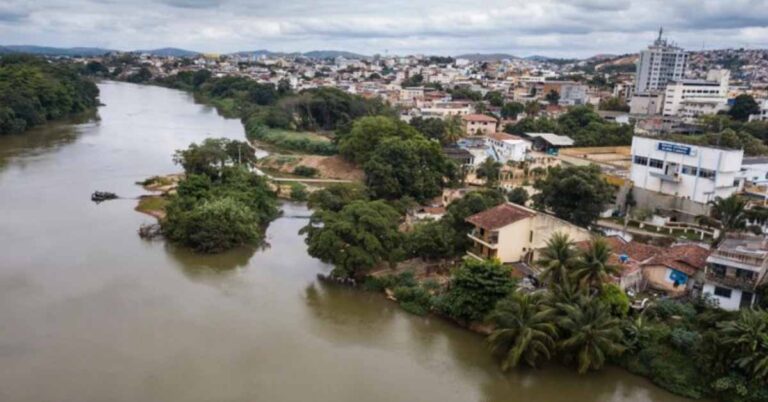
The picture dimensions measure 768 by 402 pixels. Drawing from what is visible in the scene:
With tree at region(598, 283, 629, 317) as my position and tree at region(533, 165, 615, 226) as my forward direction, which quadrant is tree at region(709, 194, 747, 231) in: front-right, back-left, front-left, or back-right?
front-right

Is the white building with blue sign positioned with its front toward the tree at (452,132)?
no

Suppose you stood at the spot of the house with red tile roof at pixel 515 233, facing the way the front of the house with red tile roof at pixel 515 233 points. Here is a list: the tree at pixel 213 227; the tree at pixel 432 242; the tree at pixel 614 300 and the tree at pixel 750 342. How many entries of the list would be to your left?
2

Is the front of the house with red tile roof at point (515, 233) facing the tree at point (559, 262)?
no

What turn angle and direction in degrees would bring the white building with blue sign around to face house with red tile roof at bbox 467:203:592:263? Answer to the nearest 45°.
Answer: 0° — it already faces it

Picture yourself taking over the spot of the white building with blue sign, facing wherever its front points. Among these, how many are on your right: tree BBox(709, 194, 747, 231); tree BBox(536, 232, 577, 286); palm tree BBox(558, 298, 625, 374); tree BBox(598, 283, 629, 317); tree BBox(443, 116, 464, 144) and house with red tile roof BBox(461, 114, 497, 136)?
2

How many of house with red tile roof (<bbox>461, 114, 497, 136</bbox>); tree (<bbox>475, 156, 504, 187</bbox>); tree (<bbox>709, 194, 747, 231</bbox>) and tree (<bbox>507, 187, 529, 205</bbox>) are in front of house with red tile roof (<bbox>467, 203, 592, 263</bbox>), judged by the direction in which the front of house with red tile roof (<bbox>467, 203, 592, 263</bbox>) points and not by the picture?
0

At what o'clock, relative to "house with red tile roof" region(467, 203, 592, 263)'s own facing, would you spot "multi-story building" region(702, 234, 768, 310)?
The multi-story building is roughly at 8 o'clock from the house with red tile roof.

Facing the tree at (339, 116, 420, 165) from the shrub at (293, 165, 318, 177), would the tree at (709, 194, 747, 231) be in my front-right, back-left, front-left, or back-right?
front-right

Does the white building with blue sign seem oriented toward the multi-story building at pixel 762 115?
no

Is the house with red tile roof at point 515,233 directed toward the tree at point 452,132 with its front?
no

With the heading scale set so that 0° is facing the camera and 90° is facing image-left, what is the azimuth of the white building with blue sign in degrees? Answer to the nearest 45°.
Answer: approximately 45°

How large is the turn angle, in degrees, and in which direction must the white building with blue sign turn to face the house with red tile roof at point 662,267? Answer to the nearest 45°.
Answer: approximately 45° to its left

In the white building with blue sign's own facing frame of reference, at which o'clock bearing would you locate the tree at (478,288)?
The tree is roughly at 11 o'clock from the white building with blue sign.

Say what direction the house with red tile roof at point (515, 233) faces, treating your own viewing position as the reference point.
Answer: facing the viewer and to the left of the viewer

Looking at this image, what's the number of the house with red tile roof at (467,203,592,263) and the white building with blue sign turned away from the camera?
0

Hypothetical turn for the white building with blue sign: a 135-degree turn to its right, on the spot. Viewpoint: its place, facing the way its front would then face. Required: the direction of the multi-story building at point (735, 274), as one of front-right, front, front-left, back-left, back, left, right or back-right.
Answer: back

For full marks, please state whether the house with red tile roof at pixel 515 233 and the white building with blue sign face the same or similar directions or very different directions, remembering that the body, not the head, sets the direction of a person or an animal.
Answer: same or similar directions

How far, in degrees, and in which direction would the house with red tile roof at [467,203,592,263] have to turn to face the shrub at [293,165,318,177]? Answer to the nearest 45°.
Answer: approximately 90° to its right
